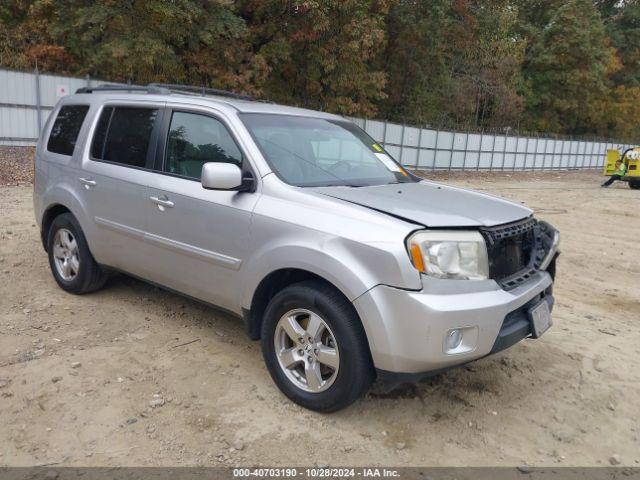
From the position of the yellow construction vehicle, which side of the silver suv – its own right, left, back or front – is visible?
left

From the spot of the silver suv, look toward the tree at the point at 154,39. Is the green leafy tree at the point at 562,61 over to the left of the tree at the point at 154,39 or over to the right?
right

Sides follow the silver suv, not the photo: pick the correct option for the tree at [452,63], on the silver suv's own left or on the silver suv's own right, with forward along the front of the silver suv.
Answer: on the silver suv's own left

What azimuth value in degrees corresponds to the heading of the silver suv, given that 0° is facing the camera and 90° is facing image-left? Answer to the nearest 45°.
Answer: approximately 315°
